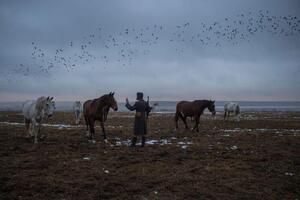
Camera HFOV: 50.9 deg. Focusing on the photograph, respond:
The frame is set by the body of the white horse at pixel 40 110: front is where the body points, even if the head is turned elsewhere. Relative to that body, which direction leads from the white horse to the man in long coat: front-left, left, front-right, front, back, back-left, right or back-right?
front

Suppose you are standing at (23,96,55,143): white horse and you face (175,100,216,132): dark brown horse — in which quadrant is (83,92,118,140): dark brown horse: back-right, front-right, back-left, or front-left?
front-right

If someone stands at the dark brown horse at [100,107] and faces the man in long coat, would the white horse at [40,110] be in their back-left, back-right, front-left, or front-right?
back-right

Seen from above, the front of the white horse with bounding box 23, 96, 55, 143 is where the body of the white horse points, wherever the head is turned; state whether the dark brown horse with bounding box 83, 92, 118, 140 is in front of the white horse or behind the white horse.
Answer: in front

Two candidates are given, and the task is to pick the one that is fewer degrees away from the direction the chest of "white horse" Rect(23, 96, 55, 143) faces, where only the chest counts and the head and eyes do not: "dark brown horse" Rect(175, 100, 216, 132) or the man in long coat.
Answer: the man in long coat

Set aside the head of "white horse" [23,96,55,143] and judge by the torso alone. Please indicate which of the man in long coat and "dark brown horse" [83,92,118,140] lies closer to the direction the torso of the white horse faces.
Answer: the man in long coat

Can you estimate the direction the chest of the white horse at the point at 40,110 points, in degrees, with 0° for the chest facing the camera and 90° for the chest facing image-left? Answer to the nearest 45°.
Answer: approximately 315°

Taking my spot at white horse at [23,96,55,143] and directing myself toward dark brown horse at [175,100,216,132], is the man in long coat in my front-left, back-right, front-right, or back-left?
front-right

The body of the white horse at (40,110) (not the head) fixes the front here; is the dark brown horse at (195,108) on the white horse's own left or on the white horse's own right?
on the white horse's own left
